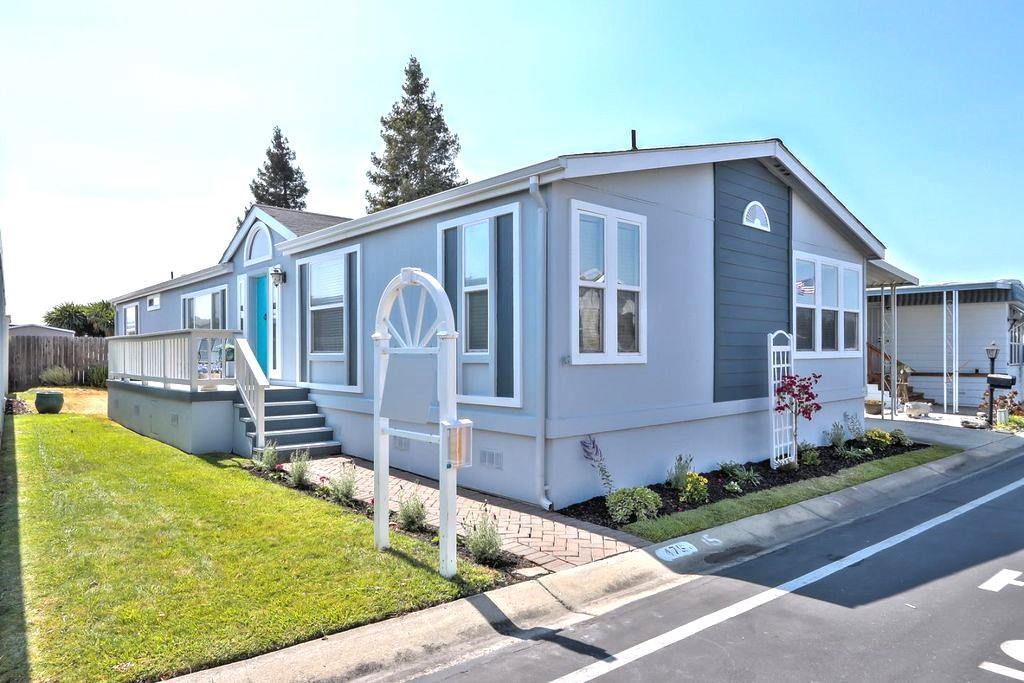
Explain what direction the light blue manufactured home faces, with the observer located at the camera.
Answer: facing the viewer and to the left of the viewer

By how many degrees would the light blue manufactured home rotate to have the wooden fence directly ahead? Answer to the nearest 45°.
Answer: approximately 90° to its right

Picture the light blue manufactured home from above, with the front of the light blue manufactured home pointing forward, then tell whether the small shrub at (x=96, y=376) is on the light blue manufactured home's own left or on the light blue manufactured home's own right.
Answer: on the light blue manufactured home's own right

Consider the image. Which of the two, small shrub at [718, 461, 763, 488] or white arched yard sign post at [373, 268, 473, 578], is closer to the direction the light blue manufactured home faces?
the white arched yard sign post

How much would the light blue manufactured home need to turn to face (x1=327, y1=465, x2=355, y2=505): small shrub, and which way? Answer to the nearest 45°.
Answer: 0° — it already faces it

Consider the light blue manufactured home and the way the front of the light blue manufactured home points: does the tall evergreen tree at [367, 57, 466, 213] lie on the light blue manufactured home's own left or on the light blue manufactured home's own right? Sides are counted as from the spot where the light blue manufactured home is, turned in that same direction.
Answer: on the light blue manufactured home's own right

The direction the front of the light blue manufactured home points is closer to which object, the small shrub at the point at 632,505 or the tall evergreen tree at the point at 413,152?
the small shrub

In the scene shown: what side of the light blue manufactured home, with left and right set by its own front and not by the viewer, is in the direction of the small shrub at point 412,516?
front

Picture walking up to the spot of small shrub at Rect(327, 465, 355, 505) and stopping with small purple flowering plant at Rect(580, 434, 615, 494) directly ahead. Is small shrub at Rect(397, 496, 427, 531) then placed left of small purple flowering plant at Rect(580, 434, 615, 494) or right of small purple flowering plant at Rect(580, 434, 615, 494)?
right

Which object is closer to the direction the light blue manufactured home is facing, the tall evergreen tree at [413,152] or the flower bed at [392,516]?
the flower bed

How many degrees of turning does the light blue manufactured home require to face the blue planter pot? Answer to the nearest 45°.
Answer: approximately 90° to its right

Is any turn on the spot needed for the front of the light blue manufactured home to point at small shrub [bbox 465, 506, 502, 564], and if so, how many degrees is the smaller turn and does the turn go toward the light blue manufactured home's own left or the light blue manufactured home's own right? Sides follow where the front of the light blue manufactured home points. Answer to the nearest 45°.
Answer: approximately 45° to the light blue manufactured home's own left
